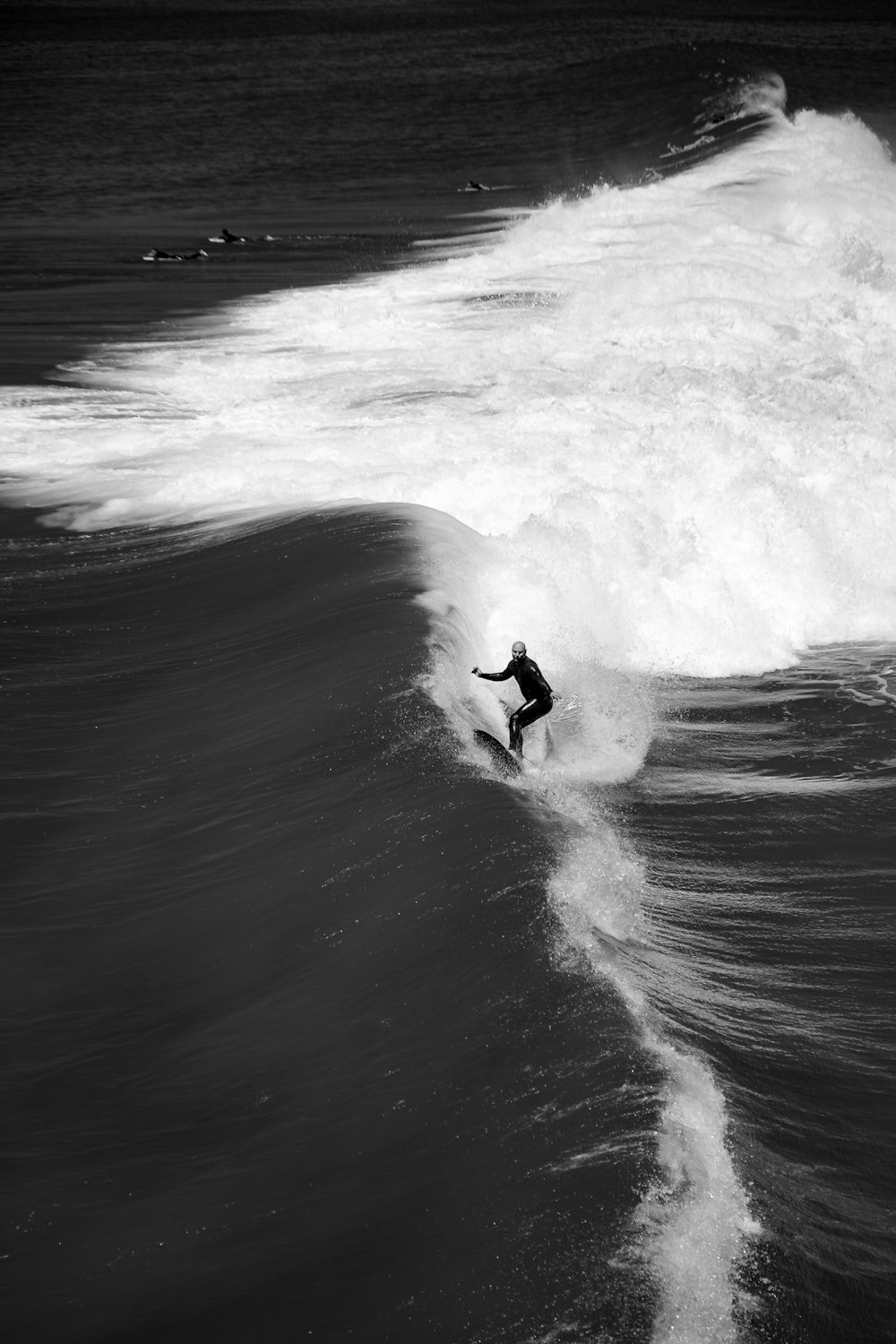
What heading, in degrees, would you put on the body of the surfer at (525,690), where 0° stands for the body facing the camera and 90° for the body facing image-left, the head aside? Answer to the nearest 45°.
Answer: approximately 45°

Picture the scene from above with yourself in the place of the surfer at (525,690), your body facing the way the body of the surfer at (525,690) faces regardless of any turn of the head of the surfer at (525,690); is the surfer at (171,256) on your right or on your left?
on your right
